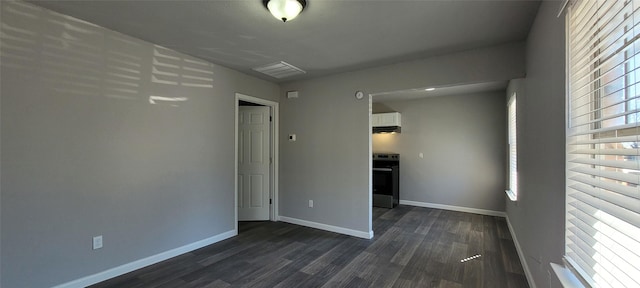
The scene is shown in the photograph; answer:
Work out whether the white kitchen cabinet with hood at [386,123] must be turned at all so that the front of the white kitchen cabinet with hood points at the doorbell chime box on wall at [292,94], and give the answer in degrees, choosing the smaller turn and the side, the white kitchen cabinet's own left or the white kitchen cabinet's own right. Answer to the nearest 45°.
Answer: approximately 45° to the white kitchen cabinet's own right

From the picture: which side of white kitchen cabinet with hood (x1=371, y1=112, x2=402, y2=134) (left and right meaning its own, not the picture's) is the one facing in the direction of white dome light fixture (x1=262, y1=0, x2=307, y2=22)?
front

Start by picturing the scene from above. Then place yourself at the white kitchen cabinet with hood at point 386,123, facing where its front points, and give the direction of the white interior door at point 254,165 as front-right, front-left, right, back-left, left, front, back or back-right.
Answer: front-right

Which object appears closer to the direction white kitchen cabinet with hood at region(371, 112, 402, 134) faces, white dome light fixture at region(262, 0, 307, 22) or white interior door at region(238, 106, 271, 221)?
the white dome light fixture

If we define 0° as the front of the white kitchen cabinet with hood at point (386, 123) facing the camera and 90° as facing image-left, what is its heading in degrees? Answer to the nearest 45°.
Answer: approximately 0°

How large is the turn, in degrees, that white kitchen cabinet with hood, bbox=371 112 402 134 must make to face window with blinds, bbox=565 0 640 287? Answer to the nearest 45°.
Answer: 0° — it already faces it

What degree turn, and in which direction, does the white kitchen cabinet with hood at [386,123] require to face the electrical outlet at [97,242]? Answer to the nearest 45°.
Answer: approximately 45° to its right

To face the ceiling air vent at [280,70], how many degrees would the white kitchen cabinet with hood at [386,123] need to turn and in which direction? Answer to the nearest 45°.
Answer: approximately 45° to its right
